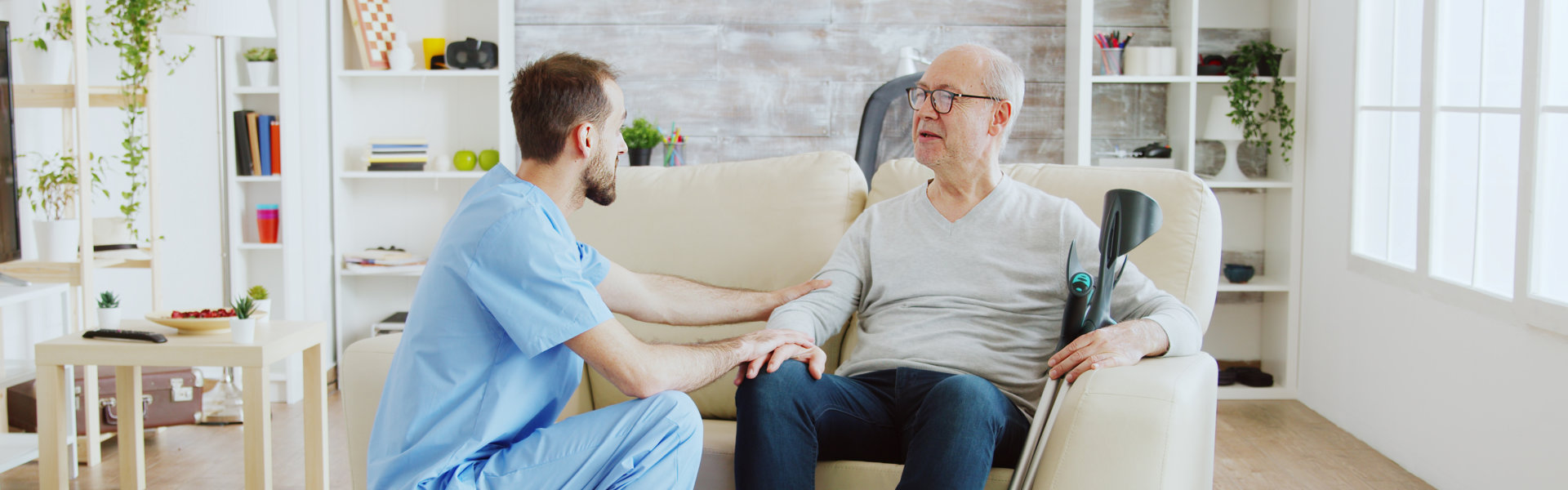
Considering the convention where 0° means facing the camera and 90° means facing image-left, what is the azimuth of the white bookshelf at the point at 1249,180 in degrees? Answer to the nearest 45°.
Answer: approximately 0°

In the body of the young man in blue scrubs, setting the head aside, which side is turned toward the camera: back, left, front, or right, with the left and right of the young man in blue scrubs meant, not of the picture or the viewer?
right

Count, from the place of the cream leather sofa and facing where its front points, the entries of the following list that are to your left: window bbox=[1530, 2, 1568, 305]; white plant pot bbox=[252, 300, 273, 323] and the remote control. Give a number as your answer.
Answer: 1

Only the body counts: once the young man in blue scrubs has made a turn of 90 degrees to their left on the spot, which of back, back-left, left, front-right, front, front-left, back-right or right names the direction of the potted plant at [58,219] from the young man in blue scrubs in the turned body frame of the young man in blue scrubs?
front-left

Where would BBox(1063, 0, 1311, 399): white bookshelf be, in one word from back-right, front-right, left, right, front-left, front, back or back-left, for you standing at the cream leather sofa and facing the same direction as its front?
back-left

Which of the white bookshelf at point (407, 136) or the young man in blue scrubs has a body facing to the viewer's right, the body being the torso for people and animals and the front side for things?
the young man in blue scrubs

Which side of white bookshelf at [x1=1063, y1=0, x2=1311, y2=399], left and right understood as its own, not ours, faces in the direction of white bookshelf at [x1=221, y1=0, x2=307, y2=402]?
right

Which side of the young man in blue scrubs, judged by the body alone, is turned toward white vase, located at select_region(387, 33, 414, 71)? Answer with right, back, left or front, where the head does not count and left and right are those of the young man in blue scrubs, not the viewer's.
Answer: left

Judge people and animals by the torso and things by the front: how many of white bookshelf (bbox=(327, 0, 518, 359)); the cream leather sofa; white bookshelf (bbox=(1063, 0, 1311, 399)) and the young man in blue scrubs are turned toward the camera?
3

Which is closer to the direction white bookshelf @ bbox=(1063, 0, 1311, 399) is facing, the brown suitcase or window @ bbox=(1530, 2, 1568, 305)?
the window

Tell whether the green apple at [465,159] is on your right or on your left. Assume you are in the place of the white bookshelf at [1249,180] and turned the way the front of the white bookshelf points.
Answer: on your right

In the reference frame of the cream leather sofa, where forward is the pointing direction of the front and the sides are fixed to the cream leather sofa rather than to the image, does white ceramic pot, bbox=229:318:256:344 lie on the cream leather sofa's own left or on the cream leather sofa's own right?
on the cream leather sofa's own right
